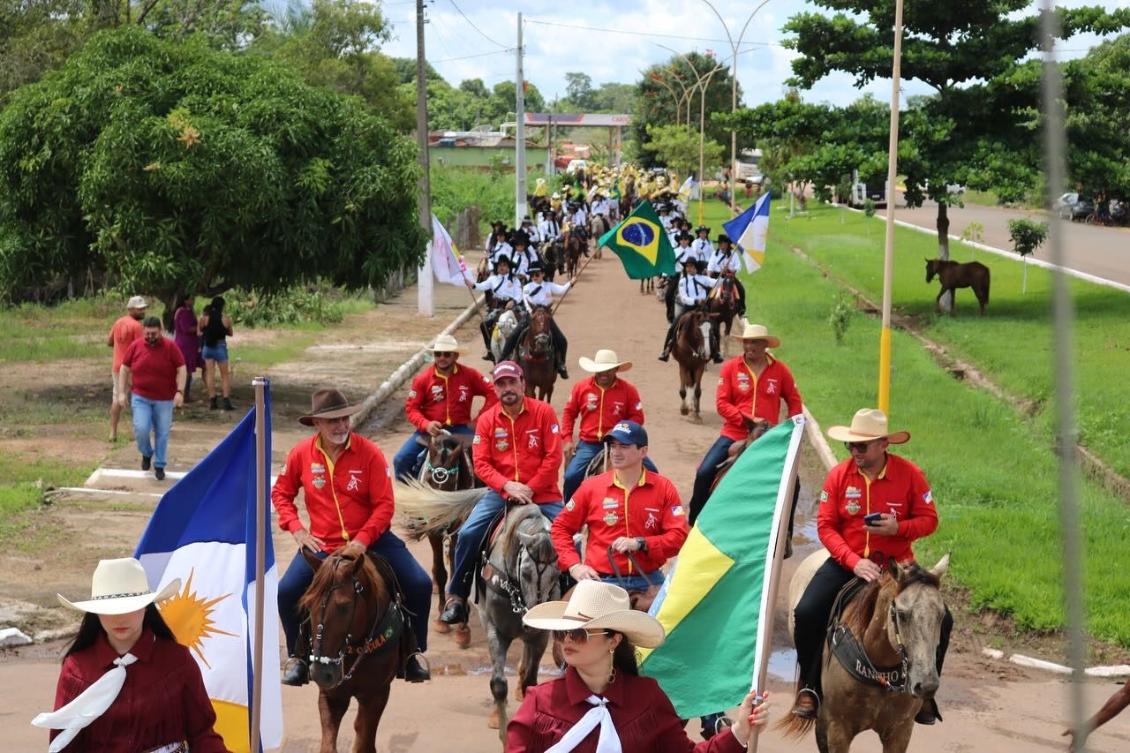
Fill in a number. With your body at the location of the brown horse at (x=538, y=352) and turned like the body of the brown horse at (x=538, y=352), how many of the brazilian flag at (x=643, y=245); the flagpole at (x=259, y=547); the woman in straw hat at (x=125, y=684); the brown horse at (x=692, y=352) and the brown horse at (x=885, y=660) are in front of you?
3

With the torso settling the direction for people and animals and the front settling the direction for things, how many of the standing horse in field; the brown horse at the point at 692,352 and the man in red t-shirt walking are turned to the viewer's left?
1

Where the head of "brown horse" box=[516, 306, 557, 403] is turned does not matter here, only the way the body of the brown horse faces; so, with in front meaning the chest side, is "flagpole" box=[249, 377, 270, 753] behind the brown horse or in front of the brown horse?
in front

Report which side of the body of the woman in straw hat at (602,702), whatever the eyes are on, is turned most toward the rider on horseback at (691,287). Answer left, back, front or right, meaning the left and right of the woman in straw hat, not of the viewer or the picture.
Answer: back

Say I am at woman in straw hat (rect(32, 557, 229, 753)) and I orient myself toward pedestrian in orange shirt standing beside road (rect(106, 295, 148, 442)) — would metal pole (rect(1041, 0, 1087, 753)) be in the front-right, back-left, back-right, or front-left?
back-right

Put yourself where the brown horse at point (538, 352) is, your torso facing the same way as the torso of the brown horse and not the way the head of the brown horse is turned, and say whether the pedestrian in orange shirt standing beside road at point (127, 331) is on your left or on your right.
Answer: on your right

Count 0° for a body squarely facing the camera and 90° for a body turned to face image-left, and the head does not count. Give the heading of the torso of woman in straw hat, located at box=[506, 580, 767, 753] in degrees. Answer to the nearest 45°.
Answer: approximately 0°

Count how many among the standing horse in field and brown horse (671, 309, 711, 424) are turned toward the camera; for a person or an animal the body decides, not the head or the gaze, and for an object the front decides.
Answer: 1

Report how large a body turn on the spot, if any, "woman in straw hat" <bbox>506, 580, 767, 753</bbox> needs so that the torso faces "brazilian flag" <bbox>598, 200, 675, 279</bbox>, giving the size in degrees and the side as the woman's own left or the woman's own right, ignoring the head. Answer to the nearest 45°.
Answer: approximately 180°

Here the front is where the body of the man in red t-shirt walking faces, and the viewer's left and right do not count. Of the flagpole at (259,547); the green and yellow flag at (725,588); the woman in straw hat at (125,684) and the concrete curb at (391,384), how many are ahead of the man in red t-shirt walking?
3
